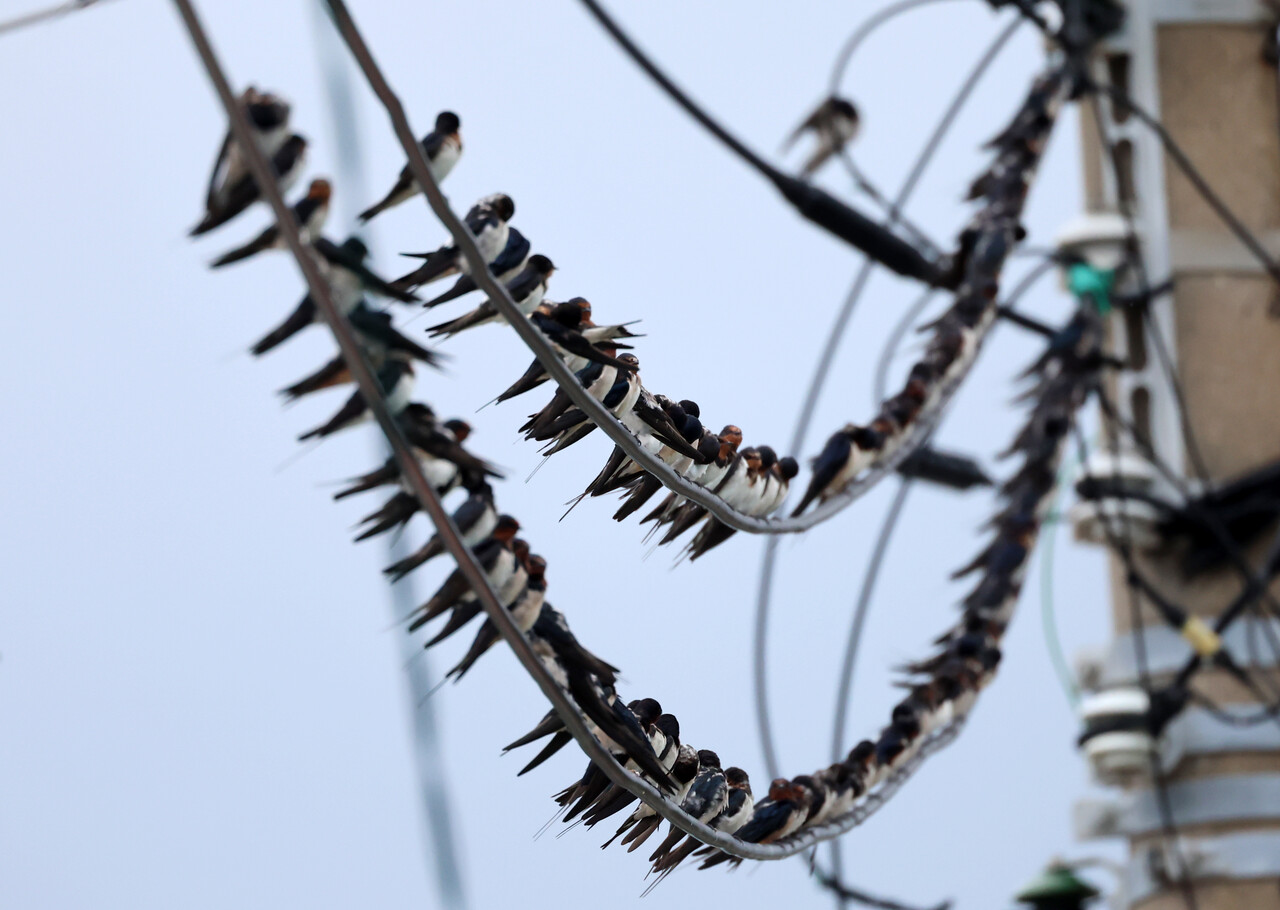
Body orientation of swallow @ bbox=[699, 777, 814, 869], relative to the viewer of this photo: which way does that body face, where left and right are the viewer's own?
facing to the right of the viewer

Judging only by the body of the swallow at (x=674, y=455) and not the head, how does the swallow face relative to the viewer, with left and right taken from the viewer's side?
facing to the right of the viewer

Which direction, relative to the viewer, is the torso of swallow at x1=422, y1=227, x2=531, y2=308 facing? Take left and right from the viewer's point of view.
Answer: facing to the right of the viewer
